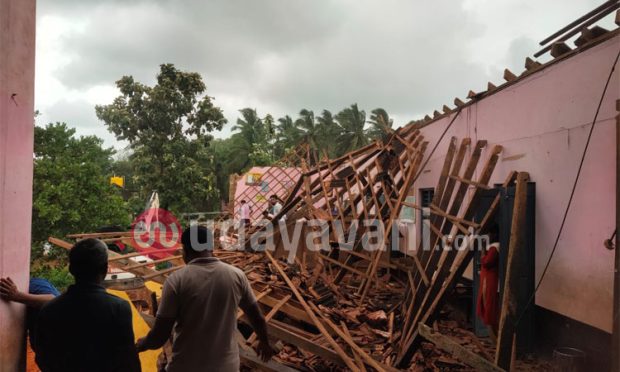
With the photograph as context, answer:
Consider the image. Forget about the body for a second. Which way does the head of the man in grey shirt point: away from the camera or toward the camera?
away from the camera

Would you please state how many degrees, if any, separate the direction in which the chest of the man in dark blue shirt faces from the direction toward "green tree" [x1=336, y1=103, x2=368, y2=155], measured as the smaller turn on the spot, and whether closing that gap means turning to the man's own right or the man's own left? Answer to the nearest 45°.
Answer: approximately 45° to the man's own right

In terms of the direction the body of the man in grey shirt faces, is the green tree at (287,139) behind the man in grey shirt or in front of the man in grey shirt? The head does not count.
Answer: in front

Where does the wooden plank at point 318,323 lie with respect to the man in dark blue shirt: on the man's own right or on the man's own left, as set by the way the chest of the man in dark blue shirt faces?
on the man's own right

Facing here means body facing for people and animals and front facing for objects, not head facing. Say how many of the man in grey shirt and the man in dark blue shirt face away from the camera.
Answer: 2

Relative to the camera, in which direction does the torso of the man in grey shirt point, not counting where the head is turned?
away from the camera

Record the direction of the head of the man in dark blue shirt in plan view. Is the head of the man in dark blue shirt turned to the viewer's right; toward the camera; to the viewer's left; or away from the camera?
away from the camera

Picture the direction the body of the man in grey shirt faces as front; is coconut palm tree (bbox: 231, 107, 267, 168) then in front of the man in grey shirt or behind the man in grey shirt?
in front

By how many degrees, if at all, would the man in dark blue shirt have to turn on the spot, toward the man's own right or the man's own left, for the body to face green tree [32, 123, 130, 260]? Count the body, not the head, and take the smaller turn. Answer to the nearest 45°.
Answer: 0° — they already face it

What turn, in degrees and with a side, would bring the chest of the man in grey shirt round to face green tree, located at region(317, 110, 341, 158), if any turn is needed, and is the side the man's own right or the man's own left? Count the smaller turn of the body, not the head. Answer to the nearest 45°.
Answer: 0° — they already face it

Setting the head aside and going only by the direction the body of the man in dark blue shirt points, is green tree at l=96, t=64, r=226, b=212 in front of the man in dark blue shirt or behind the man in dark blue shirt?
in front

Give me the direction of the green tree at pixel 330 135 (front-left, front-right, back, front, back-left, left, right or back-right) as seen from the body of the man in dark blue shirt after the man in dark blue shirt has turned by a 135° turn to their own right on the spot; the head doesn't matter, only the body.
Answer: left

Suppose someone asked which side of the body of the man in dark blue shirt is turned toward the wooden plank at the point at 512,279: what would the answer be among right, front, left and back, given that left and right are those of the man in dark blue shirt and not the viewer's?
right

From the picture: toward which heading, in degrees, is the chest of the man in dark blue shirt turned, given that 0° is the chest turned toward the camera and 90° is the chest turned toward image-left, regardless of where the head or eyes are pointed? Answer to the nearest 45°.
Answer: approximately 180°

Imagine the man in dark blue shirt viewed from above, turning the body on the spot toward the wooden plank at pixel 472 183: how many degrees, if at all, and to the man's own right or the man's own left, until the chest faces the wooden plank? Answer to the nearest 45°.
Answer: approximately 90° to the man's own right
